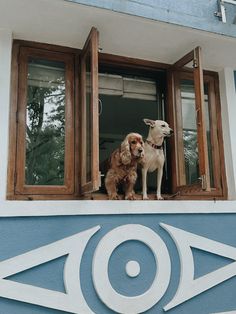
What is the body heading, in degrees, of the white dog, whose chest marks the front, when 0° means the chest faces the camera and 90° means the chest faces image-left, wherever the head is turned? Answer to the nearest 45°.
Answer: approximately 0°

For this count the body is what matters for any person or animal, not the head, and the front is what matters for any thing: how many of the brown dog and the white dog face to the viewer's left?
0

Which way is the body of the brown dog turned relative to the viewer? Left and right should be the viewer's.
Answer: facing the viewer and to the right of the viewer

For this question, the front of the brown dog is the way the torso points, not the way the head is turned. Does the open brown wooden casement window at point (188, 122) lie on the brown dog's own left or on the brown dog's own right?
on the brown dog's own left

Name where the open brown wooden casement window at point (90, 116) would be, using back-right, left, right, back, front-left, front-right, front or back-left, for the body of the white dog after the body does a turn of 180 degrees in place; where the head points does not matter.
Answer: back-left
